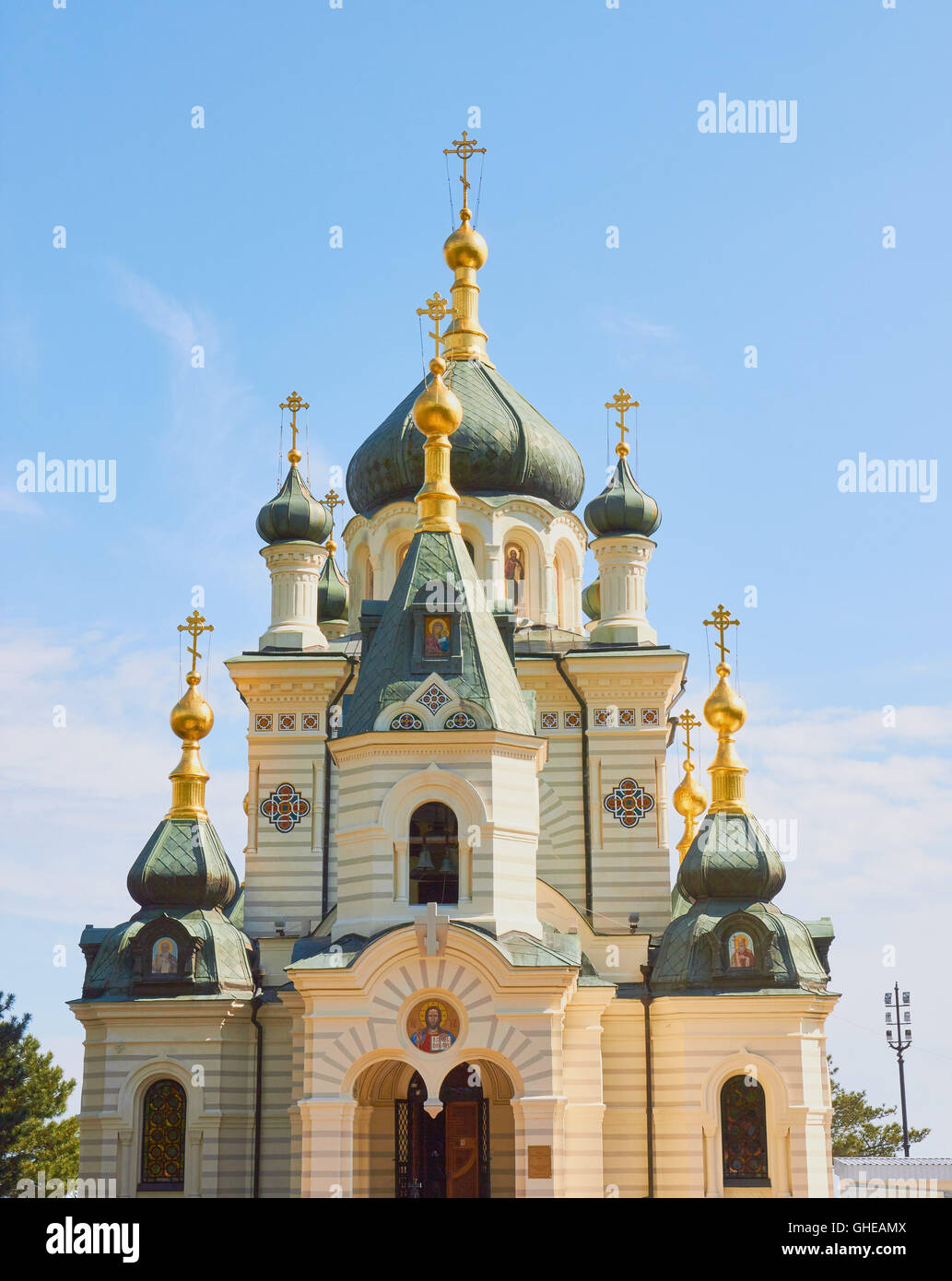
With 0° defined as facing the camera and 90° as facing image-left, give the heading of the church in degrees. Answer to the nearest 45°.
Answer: approximately 0°
